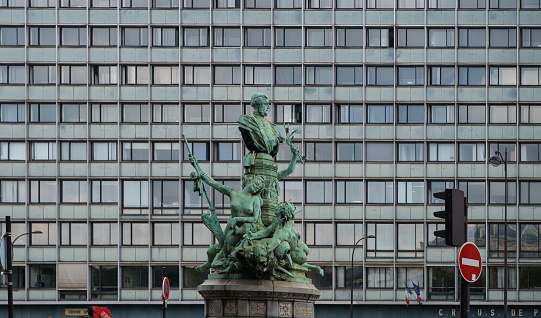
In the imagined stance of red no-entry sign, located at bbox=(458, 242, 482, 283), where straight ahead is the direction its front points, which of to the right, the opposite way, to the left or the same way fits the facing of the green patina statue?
the same way

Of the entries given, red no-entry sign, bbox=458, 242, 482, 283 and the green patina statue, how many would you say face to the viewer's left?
0

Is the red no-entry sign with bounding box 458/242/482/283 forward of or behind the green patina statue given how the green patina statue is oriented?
forward

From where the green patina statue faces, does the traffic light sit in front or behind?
in front

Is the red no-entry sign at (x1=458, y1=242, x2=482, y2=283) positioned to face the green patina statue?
no

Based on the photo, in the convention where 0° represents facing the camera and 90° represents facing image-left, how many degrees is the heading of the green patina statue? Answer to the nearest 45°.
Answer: approximately 315°

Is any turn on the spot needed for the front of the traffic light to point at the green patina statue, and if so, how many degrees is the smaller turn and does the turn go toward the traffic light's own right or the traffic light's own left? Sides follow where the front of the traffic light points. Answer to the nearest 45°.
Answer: approximately 45° to the traffic light's own right

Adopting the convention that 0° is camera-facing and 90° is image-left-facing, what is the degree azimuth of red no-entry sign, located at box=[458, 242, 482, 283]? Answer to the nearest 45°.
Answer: approximately 315°
